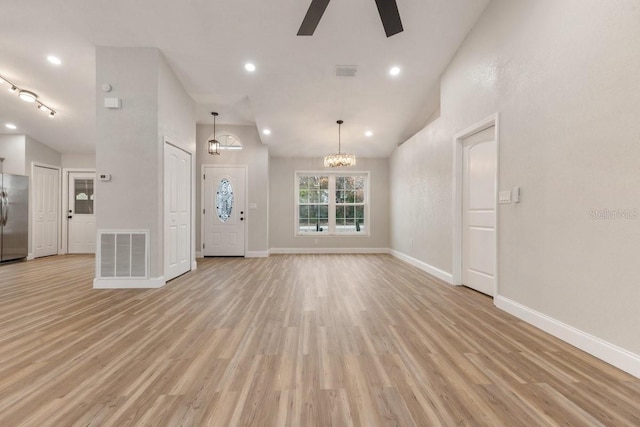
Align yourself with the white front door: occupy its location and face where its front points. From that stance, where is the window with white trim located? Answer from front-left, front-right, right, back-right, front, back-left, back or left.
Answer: left

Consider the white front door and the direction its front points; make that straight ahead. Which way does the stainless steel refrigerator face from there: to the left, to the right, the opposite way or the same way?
to the left

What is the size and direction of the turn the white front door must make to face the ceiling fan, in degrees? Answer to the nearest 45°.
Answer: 0° — it already faces it

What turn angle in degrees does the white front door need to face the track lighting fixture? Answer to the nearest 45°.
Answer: approximately 90° to its right

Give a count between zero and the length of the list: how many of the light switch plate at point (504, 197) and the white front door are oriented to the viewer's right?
0

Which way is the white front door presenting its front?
toward the camera

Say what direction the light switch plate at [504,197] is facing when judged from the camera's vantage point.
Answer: facing the viewer and to the left of the viewer

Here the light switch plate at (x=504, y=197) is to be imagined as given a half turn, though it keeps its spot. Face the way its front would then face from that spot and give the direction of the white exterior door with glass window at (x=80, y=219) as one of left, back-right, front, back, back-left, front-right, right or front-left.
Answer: back-left

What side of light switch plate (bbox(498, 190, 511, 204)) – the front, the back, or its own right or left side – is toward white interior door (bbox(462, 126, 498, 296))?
right

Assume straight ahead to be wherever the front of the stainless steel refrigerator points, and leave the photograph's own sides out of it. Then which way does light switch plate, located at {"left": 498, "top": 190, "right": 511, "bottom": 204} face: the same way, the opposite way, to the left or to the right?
the opposite way

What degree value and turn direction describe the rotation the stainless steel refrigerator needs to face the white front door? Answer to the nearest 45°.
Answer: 0° — it already faces it

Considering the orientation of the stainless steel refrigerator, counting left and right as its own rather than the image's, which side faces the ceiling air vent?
front

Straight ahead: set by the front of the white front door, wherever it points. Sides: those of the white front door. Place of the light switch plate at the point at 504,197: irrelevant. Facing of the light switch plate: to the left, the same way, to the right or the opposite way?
to the right

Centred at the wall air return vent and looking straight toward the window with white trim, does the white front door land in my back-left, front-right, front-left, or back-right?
front-left
